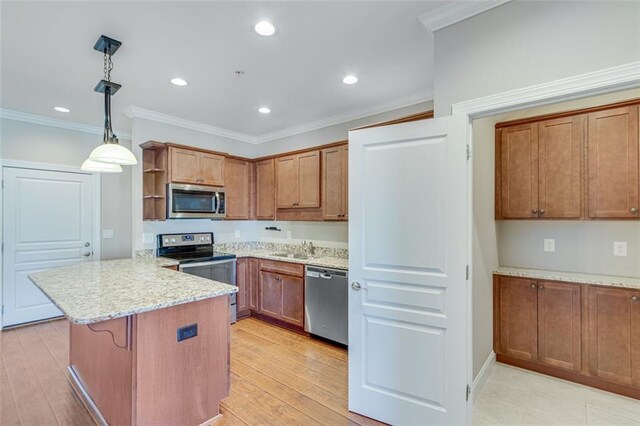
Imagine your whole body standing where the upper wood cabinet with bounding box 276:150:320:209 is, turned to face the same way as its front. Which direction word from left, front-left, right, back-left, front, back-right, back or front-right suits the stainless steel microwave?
front-right

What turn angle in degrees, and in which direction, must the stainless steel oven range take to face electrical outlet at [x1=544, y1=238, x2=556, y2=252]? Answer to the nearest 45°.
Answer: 0° — it already faces it

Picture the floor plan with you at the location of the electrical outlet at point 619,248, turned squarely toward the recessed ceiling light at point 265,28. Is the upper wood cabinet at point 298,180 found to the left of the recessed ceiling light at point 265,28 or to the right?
right

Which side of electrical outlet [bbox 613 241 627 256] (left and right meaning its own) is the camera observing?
front

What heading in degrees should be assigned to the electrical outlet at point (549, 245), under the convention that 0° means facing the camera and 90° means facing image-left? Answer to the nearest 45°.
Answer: approximately 0°

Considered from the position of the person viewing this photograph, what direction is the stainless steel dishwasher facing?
facing the viewer and to the left of the viewer

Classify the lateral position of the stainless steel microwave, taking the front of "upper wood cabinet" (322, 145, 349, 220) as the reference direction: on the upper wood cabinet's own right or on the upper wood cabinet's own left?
on the upper wood cabinet's own right

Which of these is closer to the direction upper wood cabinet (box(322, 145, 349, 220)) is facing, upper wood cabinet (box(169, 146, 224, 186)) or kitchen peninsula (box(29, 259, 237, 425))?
the kitchen peninsula

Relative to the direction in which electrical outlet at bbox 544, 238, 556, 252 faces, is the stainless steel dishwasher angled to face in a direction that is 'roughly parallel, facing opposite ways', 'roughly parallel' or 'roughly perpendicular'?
roughly parallel

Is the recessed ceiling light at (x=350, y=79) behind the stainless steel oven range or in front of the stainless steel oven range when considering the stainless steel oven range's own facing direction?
in front

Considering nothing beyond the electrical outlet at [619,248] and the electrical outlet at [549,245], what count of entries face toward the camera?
2
